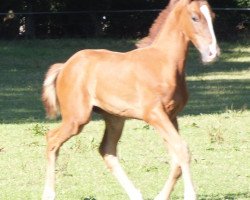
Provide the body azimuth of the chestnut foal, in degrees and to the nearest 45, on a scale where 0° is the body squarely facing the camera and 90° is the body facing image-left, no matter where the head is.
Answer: approximately 270°
